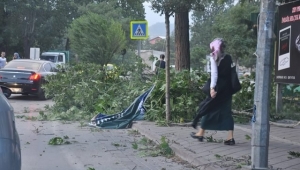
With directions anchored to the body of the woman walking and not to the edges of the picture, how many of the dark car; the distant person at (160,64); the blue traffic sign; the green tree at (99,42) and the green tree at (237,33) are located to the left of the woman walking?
0

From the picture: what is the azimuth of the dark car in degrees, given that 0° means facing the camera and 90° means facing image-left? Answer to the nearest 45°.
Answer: approximately 225°

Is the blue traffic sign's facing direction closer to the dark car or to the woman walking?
the woman walking

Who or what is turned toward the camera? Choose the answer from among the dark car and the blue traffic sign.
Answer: the blue traffic sign

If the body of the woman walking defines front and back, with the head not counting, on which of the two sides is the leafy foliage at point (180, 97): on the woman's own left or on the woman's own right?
on the woman's own right

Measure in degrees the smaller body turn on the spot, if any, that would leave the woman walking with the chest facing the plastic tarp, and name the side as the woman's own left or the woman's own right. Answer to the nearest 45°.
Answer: approximately 45° to the woman's own right

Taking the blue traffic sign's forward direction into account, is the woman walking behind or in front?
in front

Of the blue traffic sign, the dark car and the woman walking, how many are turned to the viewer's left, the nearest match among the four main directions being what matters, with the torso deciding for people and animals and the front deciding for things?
1

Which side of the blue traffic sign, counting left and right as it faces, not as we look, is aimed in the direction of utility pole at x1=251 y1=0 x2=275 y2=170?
front

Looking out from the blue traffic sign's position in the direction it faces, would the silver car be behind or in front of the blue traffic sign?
in front

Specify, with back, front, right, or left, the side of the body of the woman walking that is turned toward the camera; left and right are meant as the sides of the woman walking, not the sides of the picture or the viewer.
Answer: left

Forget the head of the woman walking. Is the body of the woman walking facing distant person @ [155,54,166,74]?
no

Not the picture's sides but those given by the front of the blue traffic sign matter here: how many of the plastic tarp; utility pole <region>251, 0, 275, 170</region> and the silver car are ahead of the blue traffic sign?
3

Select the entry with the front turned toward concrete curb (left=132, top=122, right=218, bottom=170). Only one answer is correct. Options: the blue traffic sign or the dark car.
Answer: the blue traffic sign

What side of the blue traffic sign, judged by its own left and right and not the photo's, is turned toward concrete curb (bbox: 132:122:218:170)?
front

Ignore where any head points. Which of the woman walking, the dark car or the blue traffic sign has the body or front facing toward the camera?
the blue traffic sign

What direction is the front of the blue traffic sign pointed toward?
toward the camera

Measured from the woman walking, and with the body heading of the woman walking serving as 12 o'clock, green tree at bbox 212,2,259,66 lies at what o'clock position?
The green tree is roughly at 3 o'clock from the woman walking.

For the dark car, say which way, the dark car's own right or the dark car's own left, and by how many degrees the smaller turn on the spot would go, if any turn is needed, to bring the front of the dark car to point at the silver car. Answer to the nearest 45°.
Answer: approximately 135° to the dark car's own right

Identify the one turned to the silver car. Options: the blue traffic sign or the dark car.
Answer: the blue traffic sign
